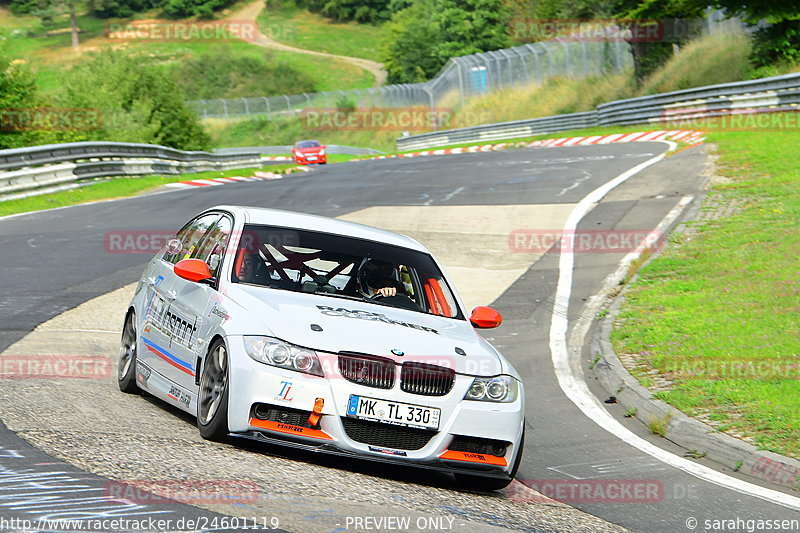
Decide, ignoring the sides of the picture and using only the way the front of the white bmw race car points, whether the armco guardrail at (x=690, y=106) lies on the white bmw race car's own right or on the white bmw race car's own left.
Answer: on the white bmw race car's own left

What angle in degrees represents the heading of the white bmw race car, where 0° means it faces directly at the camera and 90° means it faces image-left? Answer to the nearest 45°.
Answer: approximately 315°

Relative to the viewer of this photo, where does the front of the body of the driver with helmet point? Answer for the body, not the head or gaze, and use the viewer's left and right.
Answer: facing the viewer and to the right of the viewer

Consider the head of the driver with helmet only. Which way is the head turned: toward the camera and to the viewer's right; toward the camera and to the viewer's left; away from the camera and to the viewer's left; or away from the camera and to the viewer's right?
toward the camera and to the viewer's right

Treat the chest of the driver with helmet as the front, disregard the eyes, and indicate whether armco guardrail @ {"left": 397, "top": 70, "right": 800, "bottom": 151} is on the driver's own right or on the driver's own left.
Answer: on the driver's own left

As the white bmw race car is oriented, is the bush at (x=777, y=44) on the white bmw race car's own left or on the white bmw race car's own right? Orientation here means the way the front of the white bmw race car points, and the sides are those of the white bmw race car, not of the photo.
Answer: on the white bmw race car's own left

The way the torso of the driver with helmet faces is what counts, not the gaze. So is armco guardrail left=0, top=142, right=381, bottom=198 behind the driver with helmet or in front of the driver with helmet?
behind

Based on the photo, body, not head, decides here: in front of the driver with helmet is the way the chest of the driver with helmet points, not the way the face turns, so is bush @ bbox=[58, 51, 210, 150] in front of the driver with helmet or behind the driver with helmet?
behind
